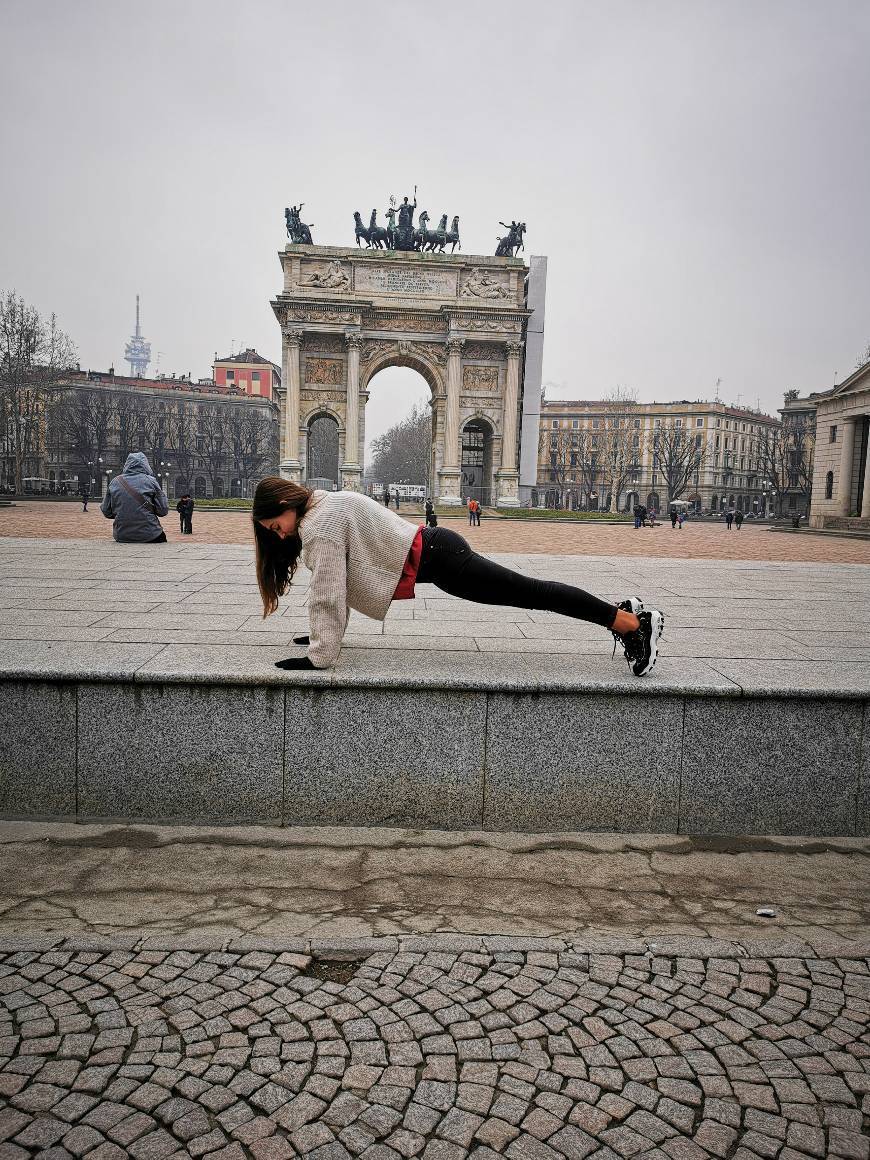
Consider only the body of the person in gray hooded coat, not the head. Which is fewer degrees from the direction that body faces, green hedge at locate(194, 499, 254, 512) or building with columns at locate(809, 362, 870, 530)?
the green hedge

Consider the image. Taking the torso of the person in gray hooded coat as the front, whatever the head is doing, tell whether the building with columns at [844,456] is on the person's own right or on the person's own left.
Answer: on the person's own right

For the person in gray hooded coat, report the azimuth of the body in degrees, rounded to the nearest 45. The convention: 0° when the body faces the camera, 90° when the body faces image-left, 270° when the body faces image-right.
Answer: approximately 180°

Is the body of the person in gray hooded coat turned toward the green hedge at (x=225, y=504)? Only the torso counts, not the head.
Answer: yes

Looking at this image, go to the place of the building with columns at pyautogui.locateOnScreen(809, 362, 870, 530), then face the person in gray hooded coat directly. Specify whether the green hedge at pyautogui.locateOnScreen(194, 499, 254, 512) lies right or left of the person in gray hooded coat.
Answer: right
